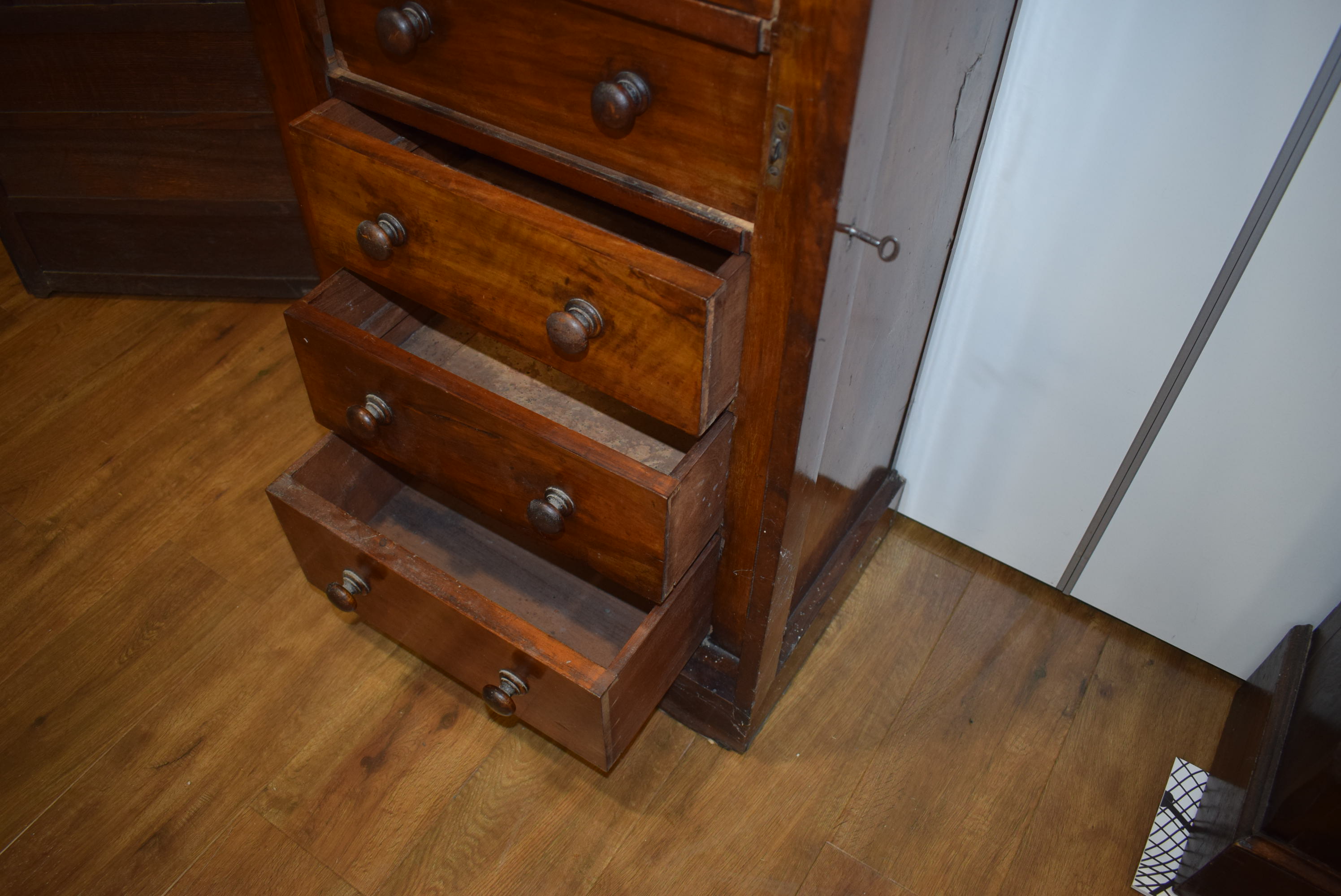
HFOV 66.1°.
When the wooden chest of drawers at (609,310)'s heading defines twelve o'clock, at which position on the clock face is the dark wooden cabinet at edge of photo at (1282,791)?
The dark wooden cabinet at edge of photo is roughly at 8 o'clock from the wooden chest of drawers.

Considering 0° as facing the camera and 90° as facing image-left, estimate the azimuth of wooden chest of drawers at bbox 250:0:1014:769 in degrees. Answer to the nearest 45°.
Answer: approximately 45°
